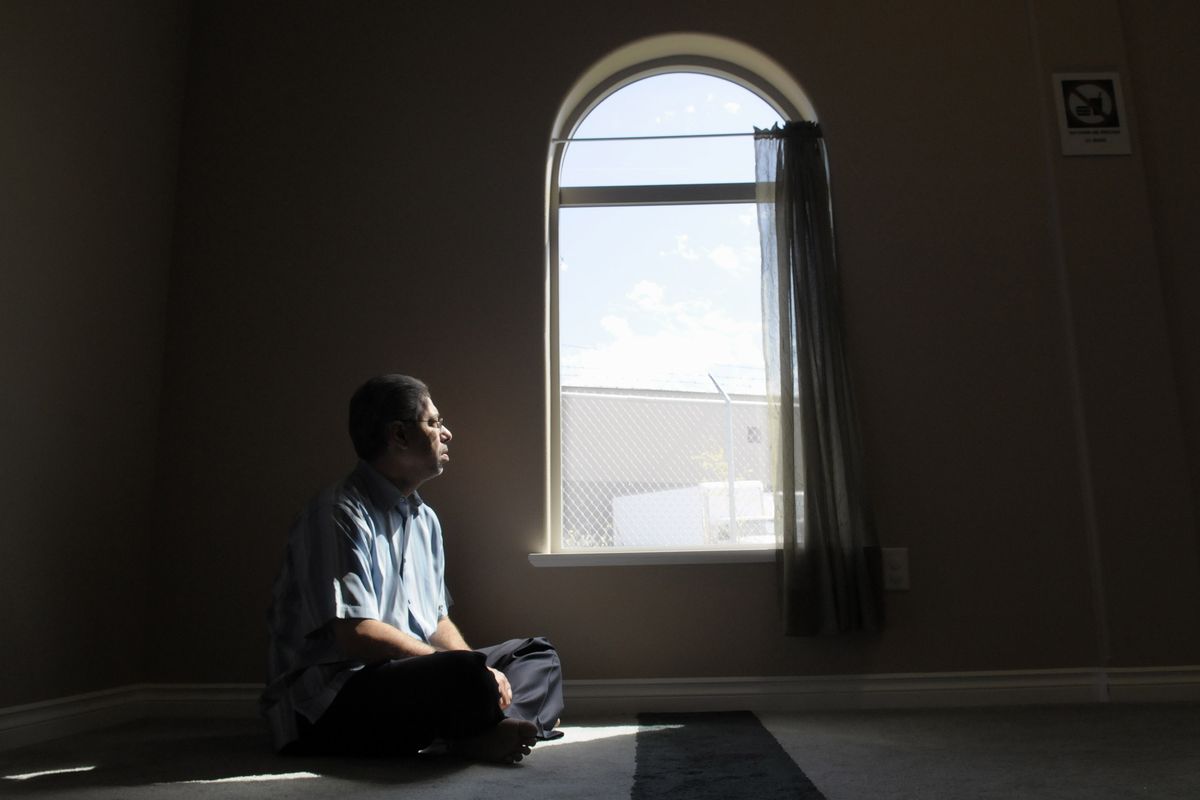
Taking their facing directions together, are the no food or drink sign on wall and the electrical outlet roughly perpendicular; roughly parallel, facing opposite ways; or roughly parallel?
roughly parallel

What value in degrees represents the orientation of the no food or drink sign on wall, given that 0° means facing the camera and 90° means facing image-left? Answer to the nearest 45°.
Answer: approximately 0°

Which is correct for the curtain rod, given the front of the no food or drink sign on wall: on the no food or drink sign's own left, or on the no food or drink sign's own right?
on the no food or drink sign's own right

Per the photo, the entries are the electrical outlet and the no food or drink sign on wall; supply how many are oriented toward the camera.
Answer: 2

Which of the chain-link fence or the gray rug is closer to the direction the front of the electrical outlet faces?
the gray rug

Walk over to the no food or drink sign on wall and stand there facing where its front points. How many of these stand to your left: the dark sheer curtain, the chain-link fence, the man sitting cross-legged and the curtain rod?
0

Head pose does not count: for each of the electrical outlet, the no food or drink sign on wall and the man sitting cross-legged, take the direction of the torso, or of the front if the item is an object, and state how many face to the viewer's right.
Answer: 1

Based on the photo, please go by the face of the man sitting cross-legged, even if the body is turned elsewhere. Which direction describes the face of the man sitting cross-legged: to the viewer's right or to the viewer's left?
to the viewer's right

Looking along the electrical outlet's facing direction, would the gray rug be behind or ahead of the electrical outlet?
ahead

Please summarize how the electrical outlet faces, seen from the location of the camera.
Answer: facing the viewer

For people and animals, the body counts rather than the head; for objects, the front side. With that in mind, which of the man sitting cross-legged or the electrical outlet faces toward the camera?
the electrical outlet

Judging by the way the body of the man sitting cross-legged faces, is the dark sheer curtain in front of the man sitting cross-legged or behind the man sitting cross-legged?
in front

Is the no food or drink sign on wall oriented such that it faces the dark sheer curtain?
no

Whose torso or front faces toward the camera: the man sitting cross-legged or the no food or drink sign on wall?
the no food or drink sign on wall

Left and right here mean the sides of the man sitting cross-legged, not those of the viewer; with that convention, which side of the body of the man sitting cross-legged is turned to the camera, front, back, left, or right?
right

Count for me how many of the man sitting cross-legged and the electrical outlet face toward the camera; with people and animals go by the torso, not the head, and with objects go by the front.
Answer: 1
